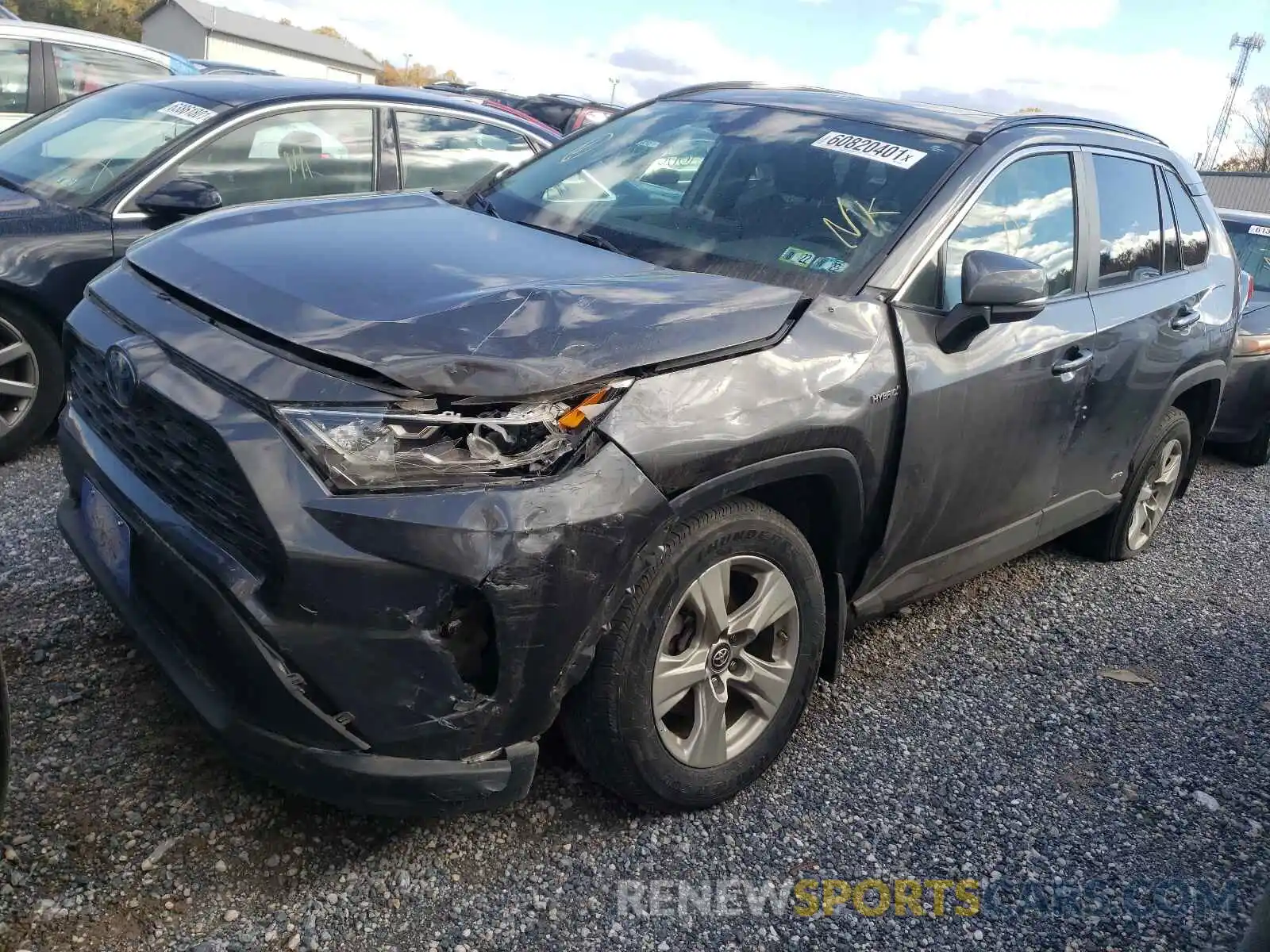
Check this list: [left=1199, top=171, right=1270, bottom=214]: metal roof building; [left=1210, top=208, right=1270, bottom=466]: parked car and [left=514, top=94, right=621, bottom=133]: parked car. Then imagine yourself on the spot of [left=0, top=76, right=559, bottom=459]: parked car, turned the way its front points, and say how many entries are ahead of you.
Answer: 0

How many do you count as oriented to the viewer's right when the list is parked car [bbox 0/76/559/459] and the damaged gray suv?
0

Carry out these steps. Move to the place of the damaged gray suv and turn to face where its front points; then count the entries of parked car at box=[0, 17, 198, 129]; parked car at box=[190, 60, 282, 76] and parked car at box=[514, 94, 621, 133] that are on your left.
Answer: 0

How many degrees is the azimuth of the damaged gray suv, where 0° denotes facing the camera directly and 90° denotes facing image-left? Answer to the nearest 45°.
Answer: approximately 45°

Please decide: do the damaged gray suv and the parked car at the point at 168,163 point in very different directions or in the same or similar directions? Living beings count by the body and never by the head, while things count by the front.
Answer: same or similar directions

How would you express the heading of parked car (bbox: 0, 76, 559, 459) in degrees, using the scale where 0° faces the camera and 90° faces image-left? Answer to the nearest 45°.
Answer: approximately 45°

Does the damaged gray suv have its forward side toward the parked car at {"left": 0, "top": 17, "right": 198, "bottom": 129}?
no

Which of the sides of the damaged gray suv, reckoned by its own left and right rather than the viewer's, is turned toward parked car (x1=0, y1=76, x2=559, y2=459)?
right

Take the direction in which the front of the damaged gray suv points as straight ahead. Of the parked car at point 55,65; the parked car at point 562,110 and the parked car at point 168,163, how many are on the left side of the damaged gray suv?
0

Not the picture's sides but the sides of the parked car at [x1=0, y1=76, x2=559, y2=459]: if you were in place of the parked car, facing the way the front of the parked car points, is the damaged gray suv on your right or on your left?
on your left

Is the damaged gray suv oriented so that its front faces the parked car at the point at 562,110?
no

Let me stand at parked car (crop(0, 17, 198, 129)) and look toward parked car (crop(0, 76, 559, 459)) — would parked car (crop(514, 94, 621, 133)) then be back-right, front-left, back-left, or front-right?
back-left

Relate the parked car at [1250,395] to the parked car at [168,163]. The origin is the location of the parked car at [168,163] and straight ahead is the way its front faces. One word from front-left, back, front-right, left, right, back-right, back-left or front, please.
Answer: back-left

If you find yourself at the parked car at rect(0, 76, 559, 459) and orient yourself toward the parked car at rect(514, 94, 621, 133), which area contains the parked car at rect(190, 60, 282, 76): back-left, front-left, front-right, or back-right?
front-left

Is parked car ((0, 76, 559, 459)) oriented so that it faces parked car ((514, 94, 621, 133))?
no

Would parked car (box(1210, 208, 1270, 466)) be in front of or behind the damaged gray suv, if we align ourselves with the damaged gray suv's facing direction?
behind
